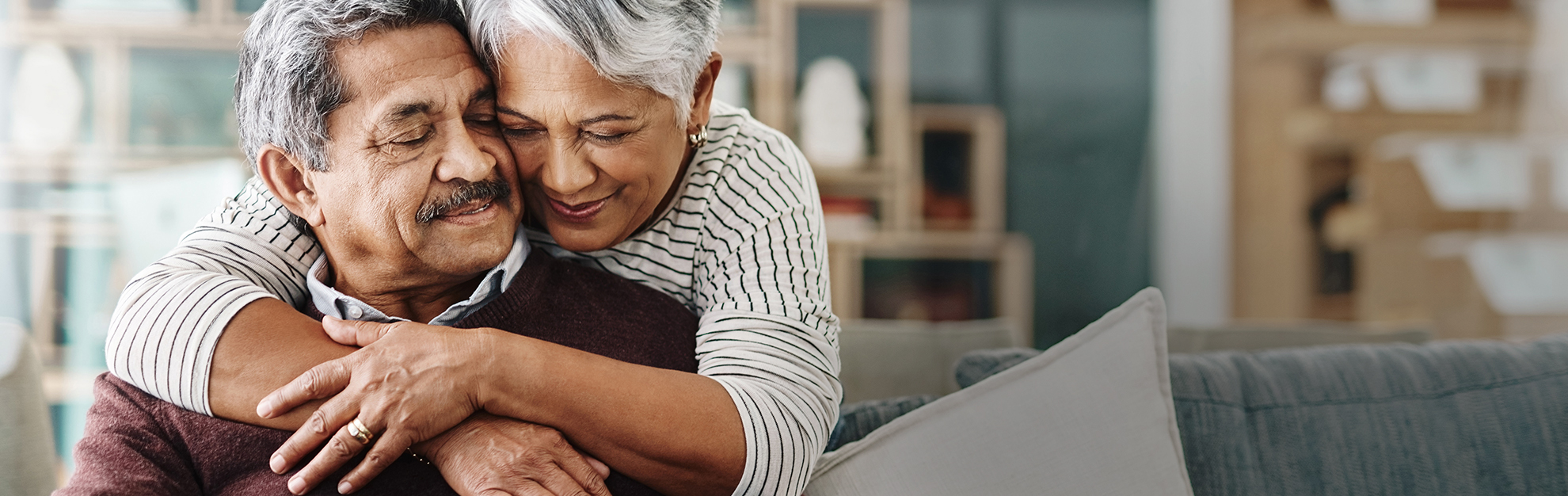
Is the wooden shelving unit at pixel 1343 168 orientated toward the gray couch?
yes

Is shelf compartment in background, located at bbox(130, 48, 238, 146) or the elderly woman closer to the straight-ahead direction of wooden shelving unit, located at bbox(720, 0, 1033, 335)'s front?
the elderly woman

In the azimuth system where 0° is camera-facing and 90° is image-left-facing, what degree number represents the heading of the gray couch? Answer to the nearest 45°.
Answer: approximately 0°

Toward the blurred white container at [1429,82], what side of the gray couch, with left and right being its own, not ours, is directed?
back

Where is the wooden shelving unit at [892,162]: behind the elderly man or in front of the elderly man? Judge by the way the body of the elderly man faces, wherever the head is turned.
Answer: behind

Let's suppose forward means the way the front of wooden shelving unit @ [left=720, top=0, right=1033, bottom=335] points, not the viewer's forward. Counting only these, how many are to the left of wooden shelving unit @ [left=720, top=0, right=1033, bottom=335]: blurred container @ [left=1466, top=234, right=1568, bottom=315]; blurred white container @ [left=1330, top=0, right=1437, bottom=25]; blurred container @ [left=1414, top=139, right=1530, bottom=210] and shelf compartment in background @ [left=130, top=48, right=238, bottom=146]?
3

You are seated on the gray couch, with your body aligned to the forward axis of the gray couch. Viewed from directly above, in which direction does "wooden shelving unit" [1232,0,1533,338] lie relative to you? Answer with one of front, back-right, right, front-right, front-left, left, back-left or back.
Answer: back
